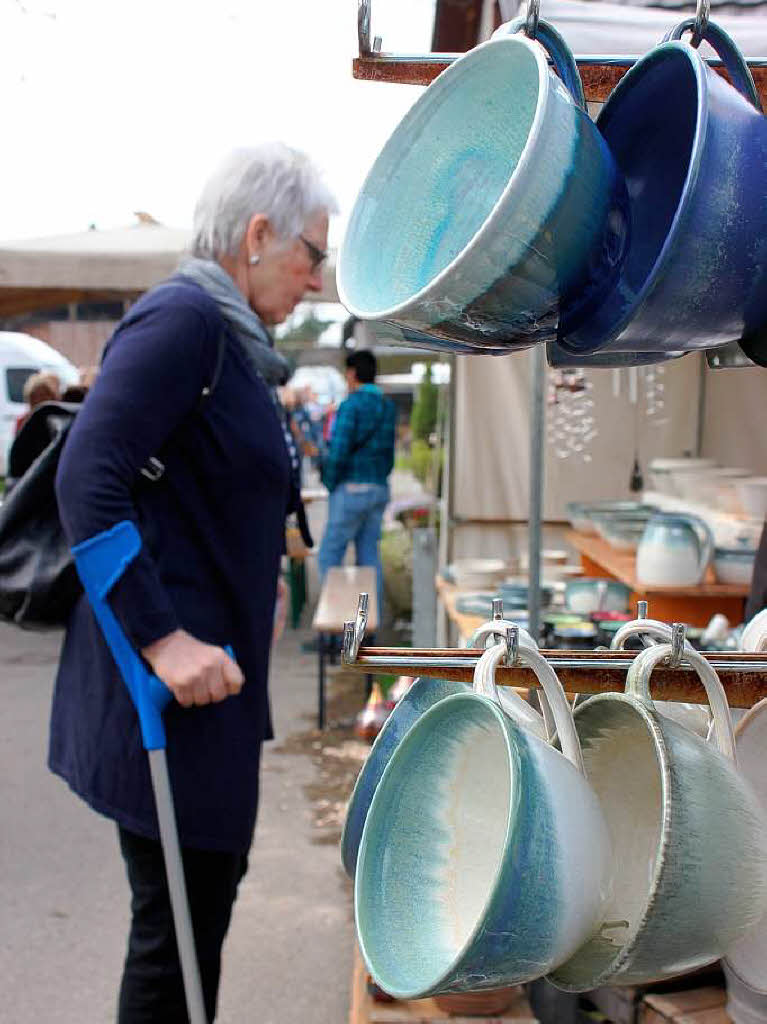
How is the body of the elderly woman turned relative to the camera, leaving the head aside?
to the viewer's right

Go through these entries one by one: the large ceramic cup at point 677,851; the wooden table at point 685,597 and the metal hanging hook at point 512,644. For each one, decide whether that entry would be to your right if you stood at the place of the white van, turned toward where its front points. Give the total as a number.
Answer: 3

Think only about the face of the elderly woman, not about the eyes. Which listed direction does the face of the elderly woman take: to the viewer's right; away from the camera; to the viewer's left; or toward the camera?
to the viewer's right

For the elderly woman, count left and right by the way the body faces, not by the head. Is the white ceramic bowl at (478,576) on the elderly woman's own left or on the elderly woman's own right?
on the elderly woman's own left

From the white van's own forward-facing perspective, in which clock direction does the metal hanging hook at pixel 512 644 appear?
The metal hanging hook is roughly at 3 o'clock from the white van.

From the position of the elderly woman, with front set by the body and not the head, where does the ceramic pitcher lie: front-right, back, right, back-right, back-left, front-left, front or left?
front-left

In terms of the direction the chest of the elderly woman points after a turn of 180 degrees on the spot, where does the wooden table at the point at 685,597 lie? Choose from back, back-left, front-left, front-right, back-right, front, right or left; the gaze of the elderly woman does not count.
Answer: back-right

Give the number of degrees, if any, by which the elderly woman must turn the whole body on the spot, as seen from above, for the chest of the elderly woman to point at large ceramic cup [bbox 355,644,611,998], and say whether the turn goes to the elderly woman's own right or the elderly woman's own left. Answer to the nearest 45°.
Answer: approximately 90° to the elderly woman's own right

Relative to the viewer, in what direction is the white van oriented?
to the viewer's right
